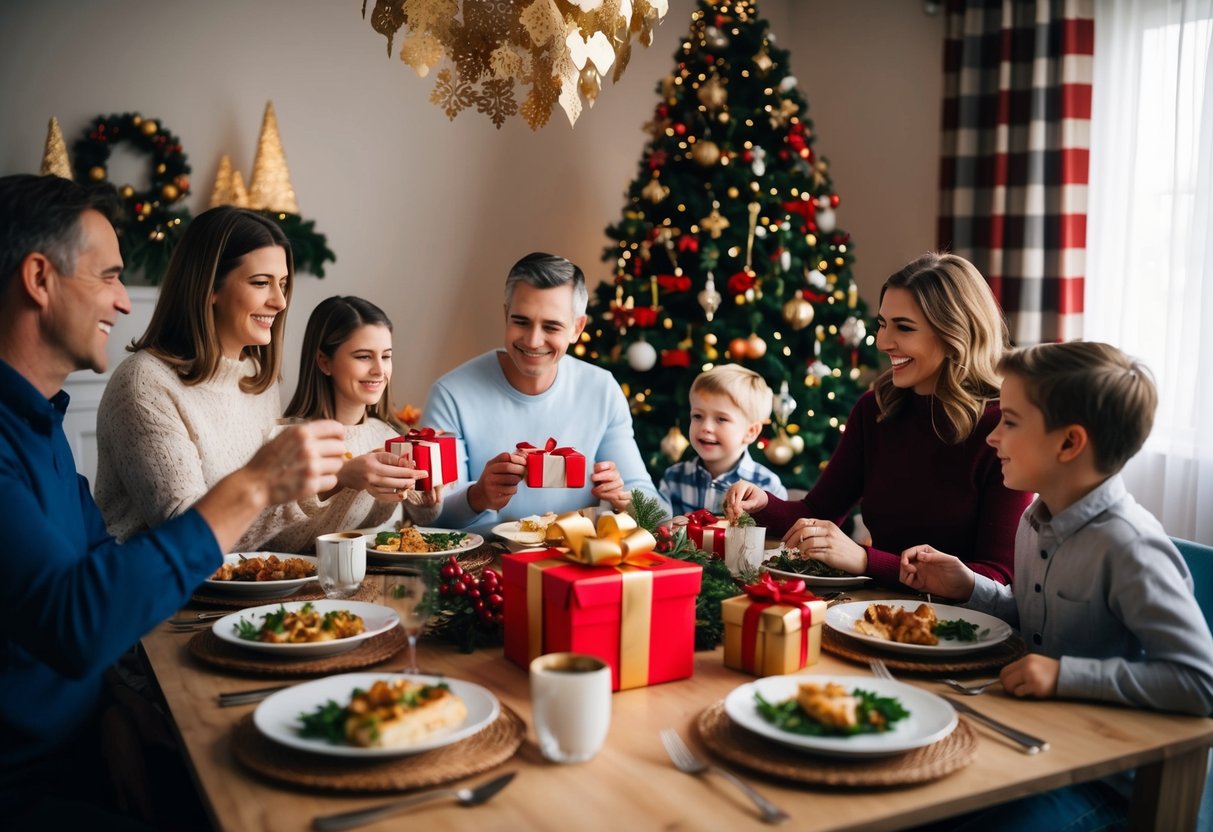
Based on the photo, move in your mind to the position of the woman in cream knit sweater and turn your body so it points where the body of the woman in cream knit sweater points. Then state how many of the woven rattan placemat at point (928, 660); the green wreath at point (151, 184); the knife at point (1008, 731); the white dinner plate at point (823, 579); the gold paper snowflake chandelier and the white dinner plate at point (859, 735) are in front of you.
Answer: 5

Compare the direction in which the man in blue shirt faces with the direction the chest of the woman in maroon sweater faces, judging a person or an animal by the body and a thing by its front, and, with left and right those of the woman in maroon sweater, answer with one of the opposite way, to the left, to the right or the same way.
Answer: the opposite way

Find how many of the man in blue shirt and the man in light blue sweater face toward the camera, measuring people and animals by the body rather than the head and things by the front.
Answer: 1

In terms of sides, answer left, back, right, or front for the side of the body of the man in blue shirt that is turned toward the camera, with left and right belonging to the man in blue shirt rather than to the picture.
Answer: right

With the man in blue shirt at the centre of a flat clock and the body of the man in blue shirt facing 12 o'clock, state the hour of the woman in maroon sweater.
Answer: The woman in maroon sweater is roughly at 12 o'clock from the man in blue shirt.

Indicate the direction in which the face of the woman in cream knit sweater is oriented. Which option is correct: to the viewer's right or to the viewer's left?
to the viewer's right

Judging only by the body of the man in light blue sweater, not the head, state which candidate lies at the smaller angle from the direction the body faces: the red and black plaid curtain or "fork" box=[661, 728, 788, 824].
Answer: the fork

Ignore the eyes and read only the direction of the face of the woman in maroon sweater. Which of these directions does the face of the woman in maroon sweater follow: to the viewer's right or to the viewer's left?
to the viewer's left

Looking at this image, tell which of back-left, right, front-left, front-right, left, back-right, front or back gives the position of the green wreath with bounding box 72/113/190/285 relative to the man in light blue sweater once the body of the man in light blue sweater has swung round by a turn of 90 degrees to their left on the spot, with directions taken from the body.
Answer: back-left

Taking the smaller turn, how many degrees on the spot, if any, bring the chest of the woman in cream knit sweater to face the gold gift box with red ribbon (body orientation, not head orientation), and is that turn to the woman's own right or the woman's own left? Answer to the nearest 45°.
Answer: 0° — they already face it

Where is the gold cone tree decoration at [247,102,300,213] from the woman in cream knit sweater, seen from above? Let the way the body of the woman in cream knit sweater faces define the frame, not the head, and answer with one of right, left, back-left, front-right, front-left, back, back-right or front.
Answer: back-left

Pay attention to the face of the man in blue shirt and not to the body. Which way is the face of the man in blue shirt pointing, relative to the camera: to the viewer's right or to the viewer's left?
to the viewer's right
